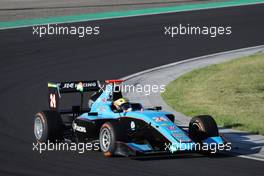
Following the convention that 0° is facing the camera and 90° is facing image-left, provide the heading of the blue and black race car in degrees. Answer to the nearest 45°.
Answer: approximately 315°
